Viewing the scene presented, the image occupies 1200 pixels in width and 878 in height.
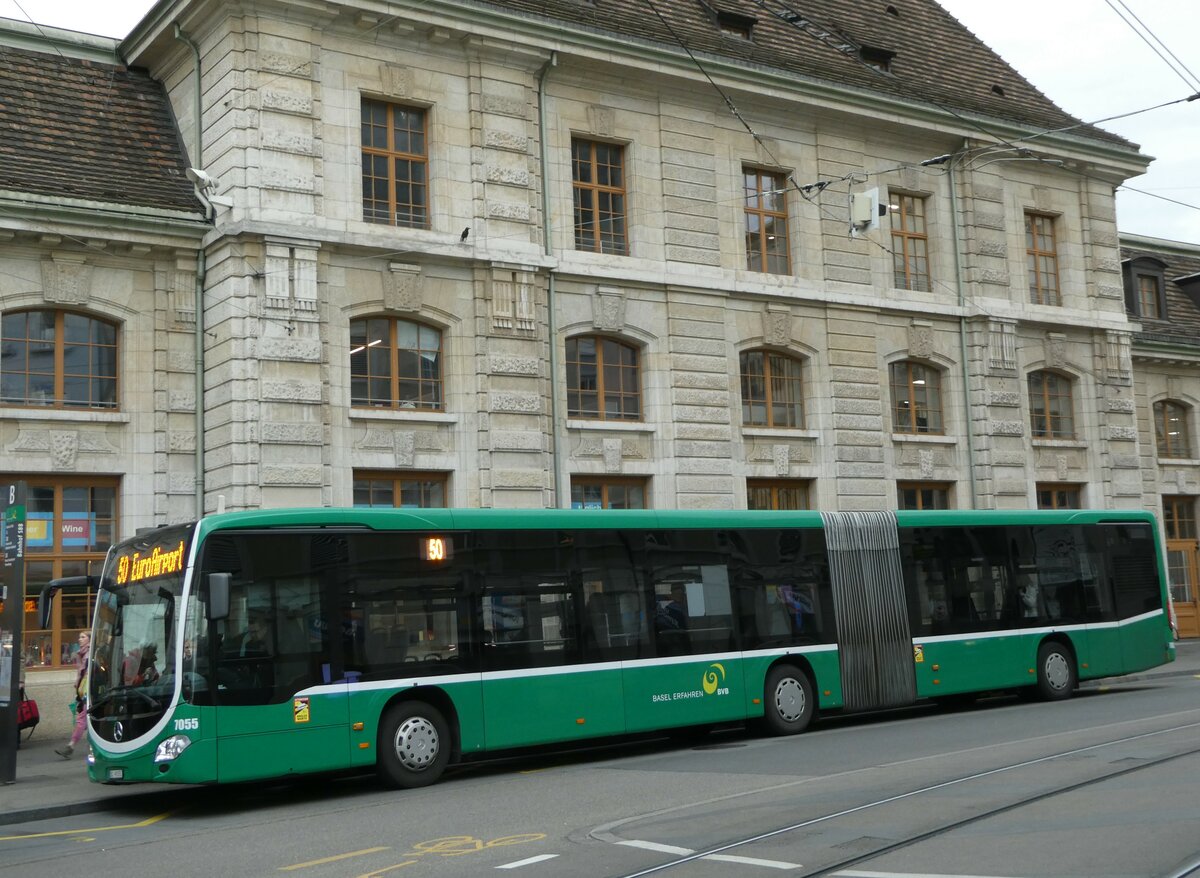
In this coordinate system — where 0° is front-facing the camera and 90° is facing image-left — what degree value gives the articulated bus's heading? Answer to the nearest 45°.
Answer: approximately 45°

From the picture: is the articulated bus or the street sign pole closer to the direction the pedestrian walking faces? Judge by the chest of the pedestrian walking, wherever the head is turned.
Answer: the street sign pole

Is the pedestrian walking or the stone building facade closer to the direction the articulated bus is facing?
the pedestrian walking

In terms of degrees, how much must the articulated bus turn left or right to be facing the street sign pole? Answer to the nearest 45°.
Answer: approximately 45° to its right

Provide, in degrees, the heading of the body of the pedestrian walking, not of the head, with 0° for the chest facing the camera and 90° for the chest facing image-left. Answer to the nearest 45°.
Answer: approximately 90°

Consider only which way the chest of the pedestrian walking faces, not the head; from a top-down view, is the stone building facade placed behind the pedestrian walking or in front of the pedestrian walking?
behind

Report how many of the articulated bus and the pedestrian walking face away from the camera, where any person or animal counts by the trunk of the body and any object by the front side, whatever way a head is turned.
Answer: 0
